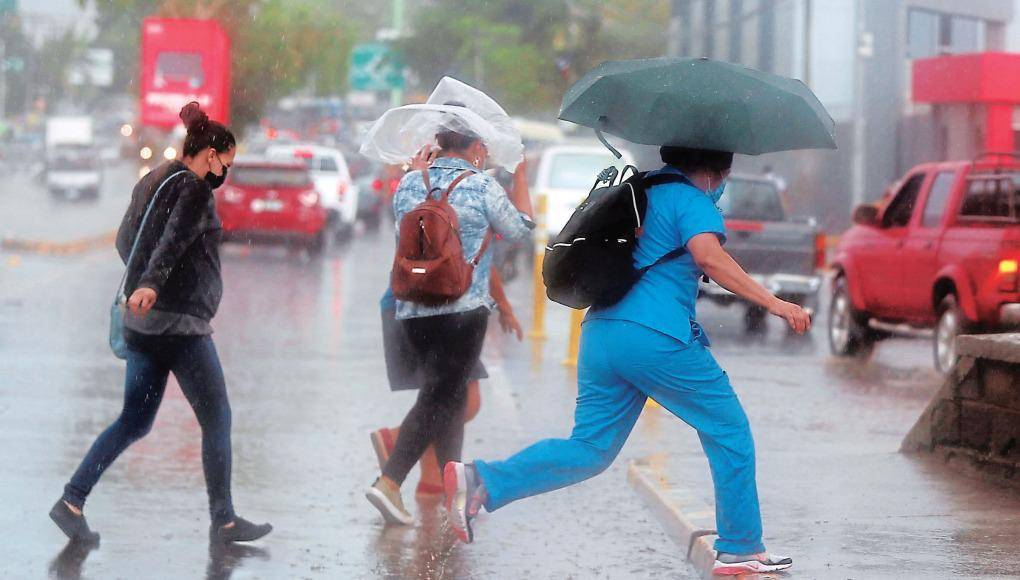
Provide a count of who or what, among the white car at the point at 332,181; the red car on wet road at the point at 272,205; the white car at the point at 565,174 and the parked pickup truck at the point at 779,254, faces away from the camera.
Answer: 4

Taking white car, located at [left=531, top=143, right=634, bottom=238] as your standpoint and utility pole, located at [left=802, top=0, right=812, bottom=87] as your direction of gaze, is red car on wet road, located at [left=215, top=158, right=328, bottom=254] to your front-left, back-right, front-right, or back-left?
back-left

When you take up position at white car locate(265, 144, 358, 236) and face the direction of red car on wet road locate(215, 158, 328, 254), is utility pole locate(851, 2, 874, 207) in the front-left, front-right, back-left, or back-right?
front-left

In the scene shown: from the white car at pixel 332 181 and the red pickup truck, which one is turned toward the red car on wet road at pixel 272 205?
the red pickup truck

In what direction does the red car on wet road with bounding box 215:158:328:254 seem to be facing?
away from the camera

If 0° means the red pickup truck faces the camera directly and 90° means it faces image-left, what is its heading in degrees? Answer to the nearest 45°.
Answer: approximately 135°

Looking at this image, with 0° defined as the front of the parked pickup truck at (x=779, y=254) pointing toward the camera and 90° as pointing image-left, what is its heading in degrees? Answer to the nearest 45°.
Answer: approximately 180°

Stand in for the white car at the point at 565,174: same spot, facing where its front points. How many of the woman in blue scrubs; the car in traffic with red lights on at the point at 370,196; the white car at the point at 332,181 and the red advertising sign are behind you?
1

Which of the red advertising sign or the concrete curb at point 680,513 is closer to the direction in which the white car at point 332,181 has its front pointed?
the red advertising sign

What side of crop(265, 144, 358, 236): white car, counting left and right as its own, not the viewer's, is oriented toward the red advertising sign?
front

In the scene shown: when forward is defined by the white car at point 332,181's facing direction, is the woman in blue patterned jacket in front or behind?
behind

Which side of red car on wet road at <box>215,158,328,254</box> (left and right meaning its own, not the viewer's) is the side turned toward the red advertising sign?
front

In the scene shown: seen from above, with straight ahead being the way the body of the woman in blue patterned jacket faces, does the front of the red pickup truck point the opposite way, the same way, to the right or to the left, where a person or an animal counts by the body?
to the left

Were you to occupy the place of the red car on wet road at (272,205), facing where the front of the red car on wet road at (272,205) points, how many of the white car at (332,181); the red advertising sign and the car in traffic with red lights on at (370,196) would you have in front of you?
3

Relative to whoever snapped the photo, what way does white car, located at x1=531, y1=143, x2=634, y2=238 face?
facing away from the viewer

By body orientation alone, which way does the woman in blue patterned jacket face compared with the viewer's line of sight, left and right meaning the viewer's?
facing away from the viewer and to the right of the viewer

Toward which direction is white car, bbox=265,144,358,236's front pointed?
away from the camera

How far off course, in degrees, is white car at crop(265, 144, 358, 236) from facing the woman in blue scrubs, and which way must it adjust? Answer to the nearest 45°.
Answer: approximately 180°
